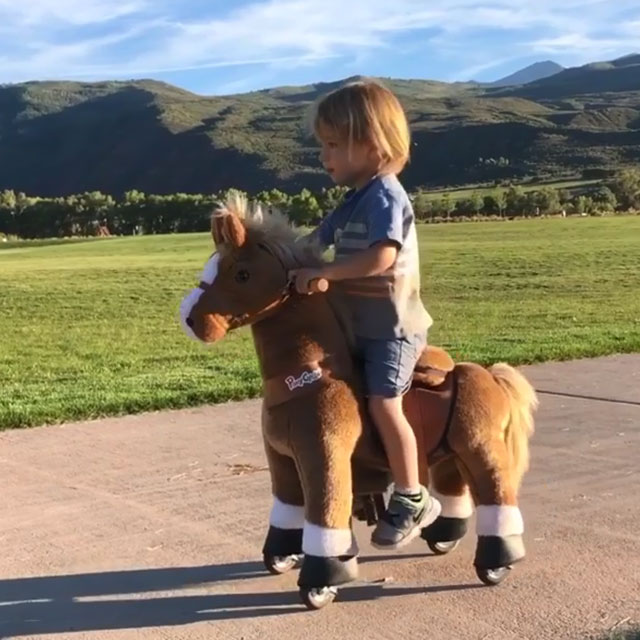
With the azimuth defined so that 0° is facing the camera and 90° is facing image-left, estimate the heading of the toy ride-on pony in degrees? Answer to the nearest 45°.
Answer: approximately 45°

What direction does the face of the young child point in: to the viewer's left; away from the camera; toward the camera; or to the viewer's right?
to the viewer's left

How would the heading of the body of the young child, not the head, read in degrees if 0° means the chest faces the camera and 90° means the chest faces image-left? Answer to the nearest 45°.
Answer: approximately 90°
